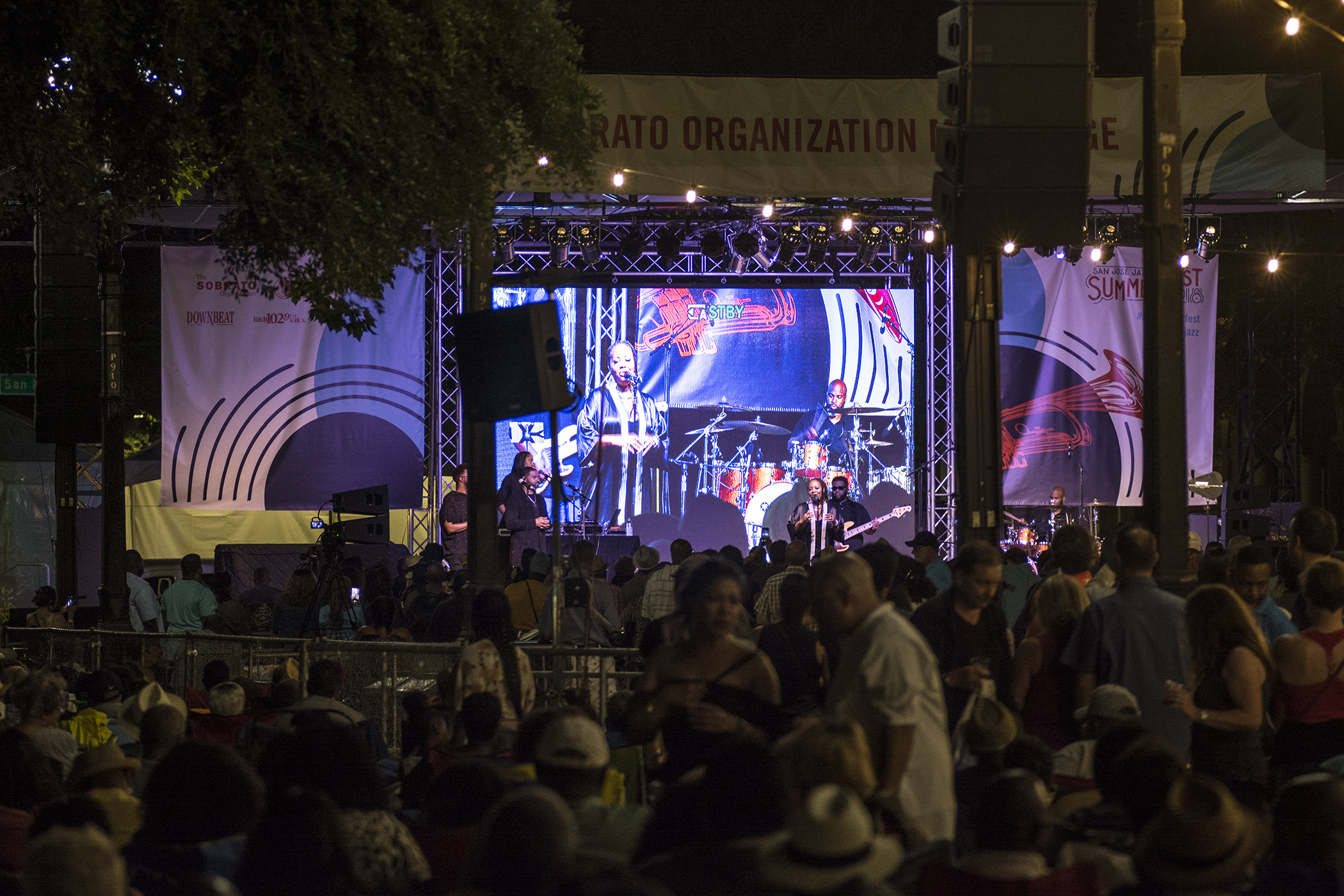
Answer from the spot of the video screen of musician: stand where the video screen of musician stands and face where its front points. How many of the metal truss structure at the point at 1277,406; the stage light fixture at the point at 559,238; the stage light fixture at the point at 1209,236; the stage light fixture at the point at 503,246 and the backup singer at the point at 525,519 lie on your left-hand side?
2

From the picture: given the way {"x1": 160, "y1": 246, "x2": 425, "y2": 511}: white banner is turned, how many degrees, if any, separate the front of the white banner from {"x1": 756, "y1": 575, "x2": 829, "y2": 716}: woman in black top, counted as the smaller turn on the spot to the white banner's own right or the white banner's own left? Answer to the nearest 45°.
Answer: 0° — it already faces them

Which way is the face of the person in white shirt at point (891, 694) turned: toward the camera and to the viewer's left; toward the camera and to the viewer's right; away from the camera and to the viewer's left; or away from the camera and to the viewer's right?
toward the camera and to the viewer's left

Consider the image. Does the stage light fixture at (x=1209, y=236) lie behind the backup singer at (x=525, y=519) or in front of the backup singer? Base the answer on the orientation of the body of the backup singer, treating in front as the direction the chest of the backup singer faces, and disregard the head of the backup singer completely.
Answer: in front

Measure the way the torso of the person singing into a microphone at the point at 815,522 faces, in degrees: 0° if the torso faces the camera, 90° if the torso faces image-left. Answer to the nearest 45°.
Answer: approximately 0°
